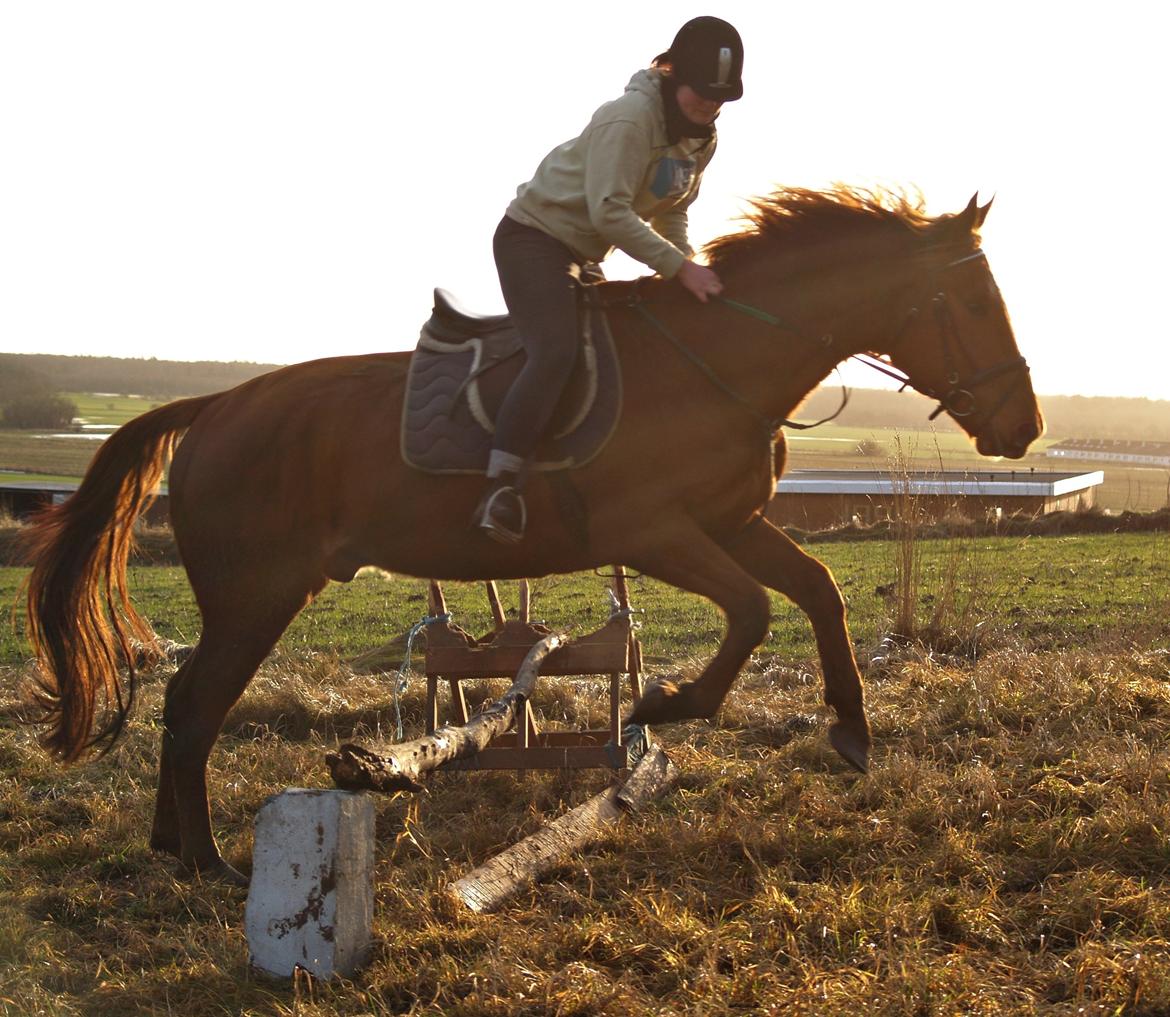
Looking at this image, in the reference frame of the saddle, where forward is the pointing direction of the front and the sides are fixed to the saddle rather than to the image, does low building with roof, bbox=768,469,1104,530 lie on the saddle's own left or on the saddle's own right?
on the saddle's own left

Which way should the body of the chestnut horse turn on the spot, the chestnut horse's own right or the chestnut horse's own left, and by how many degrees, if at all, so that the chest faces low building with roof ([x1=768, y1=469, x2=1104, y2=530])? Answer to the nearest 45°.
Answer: approximately 90° to the chestnut horse's own left

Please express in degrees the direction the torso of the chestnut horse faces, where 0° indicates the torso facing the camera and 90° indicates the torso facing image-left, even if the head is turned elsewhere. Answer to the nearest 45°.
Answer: approximately 270°

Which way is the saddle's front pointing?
to the viewer's right
